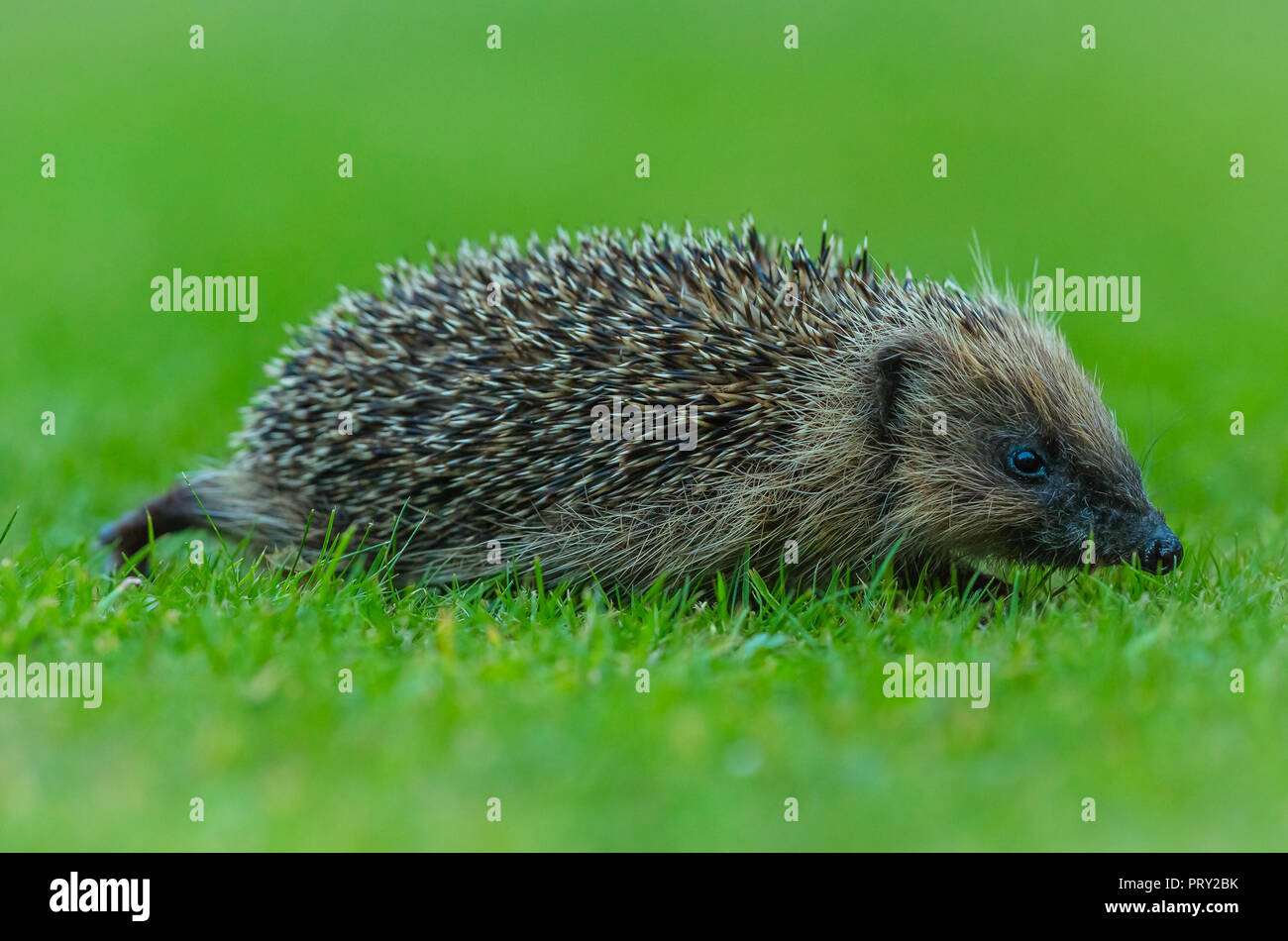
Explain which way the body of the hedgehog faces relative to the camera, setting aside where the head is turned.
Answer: to the viewer's right
